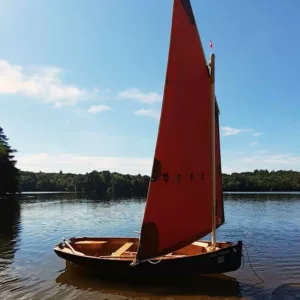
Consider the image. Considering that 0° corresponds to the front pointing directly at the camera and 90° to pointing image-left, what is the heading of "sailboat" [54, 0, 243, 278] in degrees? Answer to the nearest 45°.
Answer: approximately 270°
